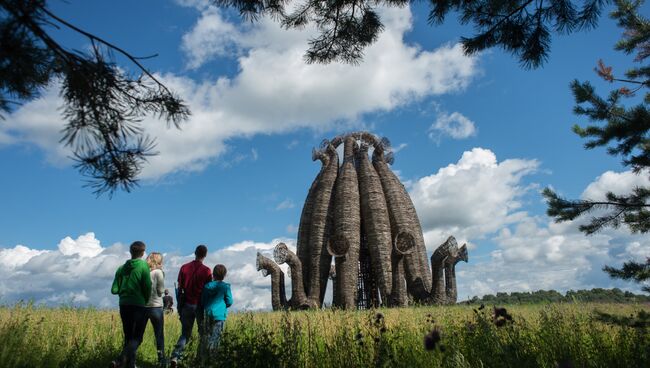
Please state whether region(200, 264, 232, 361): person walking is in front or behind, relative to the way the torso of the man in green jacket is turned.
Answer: in front

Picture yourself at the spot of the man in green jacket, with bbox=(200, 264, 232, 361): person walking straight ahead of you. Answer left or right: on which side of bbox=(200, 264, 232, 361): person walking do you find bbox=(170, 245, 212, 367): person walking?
left

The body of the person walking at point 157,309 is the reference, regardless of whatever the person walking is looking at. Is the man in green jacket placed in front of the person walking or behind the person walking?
behind

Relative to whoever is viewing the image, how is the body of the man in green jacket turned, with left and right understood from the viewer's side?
facing away from the viewer and to the right of the viewer

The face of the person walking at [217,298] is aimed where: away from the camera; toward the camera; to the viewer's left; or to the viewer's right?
away from the camera

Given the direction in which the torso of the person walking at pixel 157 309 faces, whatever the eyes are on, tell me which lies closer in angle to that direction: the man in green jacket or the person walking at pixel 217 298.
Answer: the person walking

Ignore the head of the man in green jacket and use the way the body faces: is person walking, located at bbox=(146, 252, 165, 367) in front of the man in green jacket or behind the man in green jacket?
in front

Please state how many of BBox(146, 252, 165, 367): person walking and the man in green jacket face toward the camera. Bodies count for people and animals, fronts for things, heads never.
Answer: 0

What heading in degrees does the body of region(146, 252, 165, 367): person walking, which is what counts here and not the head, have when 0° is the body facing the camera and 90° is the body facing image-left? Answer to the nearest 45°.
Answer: approximately 225°
